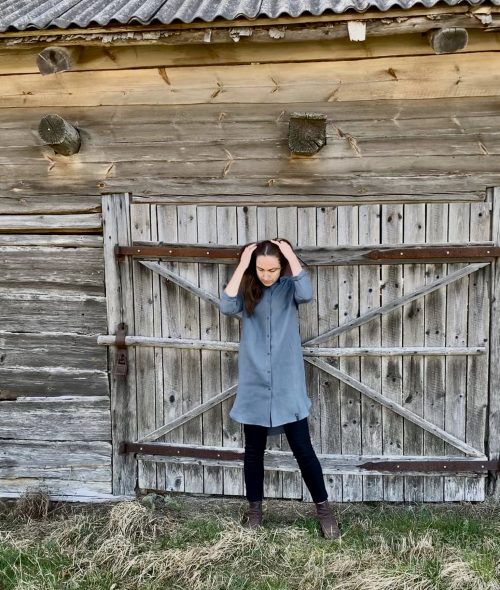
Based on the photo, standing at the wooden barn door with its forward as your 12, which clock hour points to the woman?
The woman is roughly at 1 o'clock from the wooden barn door.

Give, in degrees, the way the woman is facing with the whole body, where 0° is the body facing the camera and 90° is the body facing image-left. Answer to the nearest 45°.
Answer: approximately 0°

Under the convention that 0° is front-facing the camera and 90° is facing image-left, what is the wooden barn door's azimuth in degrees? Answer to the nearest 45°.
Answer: approximately 0°

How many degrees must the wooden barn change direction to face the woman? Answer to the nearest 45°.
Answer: approximately 45° to its left

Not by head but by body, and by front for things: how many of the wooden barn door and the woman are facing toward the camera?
2
